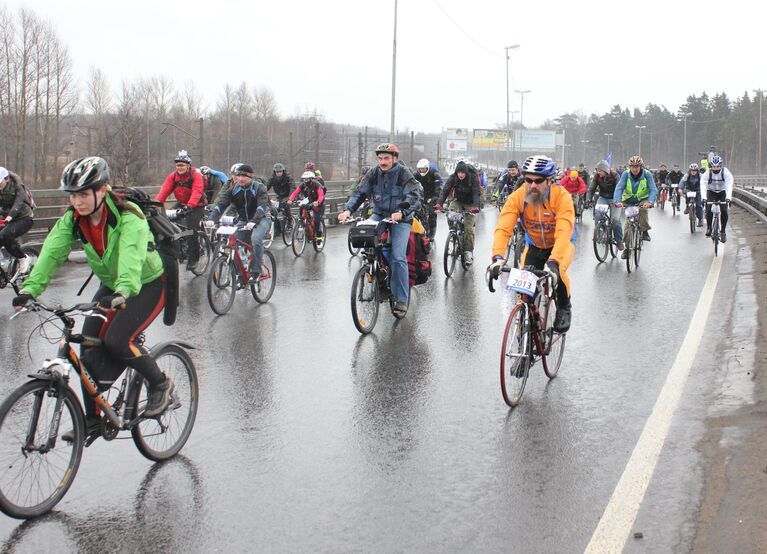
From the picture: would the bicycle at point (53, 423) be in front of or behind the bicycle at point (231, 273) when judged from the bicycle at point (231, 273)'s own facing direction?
in front

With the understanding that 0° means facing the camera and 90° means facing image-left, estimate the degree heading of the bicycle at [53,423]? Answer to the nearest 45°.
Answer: approximately 45°

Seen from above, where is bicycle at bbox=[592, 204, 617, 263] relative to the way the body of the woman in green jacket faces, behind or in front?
behind

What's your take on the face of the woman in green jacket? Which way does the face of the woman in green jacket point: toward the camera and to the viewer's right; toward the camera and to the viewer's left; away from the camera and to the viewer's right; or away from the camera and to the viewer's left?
toward the camera and to the viewer's left

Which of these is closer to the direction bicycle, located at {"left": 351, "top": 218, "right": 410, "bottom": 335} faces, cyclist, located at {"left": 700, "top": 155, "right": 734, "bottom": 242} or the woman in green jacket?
the woman in green jacket

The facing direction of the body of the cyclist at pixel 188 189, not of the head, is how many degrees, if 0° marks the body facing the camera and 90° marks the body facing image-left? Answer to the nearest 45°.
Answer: approximately 45°

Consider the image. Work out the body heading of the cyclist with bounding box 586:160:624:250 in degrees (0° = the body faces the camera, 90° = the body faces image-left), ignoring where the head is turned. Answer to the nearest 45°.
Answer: approximately 45°

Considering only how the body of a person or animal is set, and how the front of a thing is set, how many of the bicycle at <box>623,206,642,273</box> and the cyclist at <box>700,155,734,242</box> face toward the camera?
2
